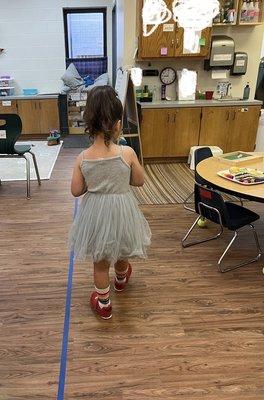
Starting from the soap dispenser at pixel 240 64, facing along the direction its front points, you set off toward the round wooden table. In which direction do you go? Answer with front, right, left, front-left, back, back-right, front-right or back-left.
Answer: front

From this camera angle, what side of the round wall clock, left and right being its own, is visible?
front

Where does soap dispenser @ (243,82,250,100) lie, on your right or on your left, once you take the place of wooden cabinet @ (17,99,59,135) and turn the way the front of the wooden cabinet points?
on your left

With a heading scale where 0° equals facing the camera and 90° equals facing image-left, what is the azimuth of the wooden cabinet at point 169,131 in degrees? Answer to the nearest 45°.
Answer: approximately 0°

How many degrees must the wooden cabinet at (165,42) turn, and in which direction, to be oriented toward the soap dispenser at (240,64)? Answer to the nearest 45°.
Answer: approximately 135° to its left

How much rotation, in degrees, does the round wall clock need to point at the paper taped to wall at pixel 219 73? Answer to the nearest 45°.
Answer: approximately 90° to its left

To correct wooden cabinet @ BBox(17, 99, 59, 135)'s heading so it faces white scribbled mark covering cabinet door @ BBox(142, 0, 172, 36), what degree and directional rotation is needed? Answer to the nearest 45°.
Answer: approximately 45° to its left

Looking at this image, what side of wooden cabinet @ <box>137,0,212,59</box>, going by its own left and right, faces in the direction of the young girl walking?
front
